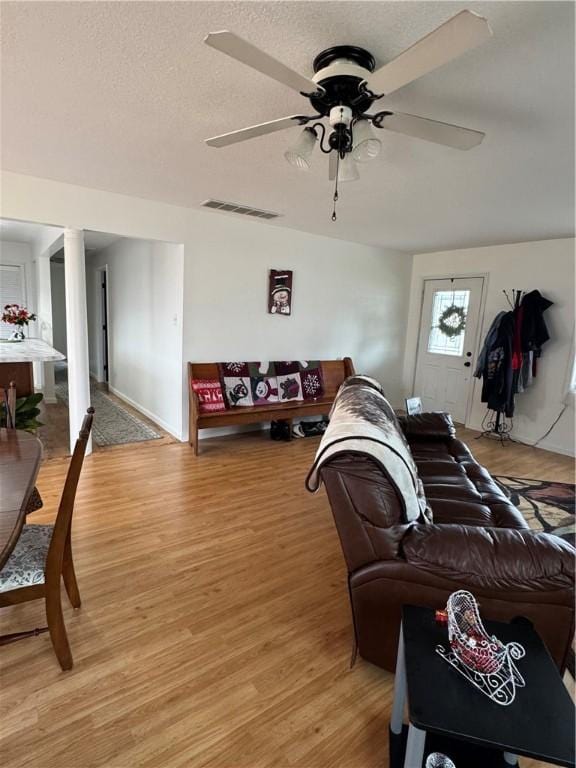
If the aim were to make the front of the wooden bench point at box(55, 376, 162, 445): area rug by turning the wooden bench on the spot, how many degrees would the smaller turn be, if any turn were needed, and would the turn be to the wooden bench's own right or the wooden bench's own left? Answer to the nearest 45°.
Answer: approximately 135° to the wooden bench's own right

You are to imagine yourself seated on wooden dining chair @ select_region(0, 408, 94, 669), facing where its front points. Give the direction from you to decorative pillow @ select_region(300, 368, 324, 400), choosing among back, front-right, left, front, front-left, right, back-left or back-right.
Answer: back-right

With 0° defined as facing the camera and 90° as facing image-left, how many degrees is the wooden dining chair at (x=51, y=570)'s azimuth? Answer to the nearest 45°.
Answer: approximately 90°

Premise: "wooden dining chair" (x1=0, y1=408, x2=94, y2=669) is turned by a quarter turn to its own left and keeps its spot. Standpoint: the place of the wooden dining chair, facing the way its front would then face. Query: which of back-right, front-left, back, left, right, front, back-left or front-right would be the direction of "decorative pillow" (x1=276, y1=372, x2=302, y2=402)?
back-left

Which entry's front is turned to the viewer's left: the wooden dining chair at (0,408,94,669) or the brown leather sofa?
the wooden dining chair

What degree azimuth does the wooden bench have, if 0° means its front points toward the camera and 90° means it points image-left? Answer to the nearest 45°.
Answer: approximately 315°

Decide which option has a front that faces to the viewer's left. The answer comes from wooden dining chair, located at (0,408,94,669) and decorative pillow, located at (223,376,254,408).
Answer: the wooden dining chair

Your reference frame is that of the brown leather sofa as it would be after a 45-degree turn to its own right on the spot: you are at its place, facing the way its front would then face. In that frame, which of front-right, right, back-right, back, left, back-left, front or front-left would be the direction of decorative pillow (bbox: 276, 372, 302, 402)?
back

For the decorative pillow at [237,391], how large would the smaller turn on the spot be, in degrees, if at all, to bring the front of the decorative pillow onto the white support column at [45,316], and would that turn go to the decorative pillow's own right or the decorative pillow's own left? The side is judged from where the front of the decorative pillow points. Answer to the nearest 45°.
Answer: approximately 135° to the decorative pillow's own right
